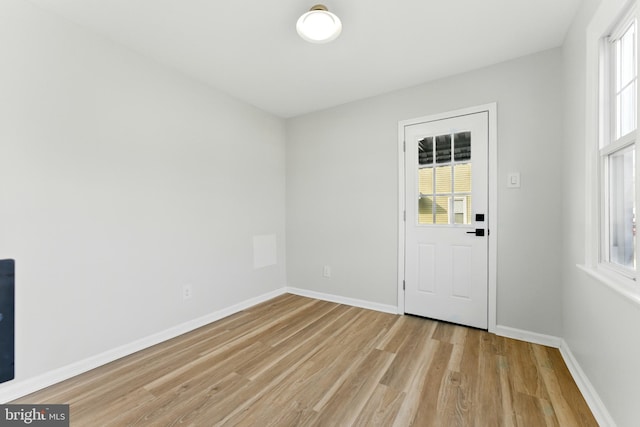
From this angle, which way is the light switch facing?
toward the camera

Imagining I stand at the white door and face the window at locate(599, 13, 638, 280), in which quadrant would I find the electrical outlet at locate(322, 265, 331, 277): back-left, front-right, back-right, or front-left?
back-right

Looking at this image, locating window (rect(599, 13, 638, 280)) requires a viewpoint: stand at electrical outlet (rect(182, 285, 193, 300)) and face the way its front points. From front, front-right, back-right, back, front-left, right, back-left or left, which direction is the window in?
front

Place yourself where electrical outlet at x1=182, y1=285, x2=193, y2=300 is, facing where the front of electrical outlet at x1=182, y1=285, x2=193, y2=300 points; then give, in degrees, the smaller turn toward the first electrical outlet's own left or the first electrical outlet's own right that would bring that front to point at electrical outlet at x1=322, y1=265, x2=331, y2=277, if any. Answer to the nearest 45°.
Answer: approximately 45° to the first electrical outlet's own left

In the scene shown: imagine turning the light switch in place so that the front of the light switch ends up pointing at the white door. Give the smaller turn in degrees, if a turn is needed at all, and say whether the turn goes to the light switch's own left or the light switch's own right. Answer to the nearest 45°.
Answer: approximately 90° to the light switch's own right

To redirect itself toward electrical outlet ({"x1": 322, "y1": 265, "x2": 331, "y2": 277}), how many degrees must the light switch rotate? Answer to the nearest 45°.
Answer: approximately 90° to its right

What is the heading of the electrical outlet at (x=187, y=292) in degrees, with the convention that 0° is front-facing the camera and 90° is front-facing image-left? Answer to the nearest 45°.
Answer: approximately 315°

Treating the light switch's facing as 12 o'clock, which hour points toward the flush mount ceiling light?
The flush mount ceiling light is roughly at 1 o'clock from the light switch.

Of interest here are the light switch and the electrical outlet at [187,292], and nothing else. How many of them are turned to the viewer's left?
0

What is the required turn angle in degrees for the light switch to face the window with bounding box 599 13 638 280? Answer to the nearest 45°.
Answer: approximately 45° to its left

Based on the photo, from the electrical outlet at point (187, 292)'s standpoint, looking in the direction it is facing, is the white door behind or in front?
in front

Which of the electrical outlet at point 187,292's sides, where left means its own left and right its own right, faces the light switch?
front

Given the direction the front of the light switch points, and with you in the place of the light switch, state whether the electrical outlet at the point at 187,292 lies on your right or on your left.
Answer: on your right

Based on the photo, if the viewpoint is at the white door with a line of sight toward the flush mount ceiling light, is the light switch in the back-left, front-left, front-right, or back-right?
back-left

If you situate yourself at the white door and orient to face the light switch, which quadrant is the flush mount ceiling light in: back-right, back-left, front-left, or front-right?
back-right
